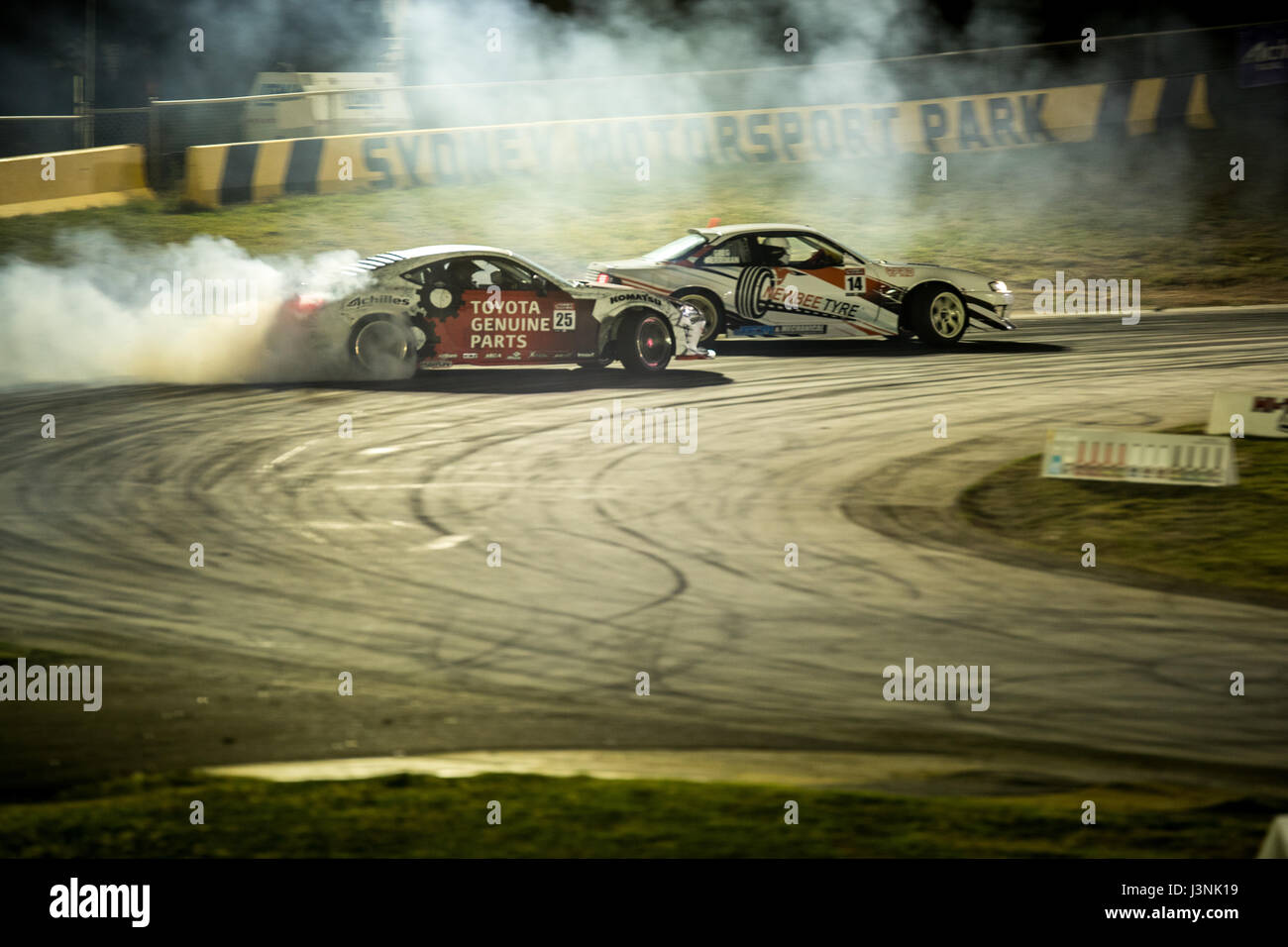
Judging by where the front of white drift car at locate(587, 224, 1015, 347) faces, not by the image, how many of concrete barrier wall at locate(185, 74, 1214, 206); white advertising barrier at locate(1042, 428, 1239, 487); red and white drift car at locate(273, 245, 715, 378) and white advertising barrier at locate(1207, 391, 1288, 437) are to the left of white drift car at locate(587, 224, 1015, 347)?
1

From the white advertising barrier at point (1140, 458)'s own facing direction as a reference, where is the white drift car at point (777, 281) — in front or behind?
behind

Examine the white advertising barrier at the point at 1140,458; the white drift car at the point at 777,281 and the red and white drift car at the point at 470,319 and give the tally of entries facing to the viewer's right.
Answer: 2

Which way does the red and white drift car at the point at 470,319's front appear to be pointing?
to the viewer's right

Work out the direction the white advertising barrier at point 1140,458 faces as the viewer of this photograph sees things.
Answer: facing the viewer

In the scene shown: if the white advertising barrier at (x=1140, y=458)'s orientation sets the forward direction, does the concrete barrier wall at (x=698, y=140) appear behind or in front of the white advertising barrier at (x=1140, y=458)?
behind

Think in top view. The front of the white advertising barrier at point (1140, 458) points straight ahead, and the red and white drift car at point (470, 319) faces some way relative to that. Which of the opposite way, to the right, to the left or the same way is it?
to the left

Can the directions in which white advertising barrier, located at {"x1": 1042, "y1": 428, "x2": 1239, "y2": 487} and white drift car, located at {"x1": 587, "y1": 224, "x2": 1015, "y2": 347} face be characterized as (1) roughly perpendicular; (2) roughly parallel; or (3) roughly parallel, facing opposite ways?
roughly perpendicular

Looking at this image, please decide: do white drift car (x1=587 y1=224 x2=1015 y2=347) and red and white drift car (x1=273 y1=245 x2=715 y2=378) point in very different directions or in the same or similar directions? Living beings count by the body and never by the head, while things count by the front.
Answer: same or similar directions

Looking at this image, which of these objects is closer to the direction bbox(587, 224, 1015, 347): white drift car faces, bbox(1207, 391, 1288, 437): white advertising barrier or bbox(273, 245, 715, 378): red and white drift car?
the white advertising barrier

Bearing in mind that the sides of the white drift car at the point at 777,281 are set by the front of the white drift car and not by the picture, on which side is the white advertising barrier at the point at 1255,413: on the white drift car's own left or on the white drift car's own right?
on the white drift car's own right

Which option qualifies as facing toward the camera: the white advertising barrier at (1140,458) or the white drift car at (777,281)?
the white advertising barrier

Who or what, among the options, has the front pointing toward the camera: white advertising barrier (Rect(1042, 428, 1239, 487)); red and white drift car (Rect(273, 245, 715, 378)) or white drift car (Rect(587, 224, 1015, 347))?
the white advertising barrier

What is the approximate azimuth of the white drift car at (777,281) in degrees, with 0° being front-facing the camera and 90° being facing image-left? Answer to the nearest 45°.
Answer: approximately 270°

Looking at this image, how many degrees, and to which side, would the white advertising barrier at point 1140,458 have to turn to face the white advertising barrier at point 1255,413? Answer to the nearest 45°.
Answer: approximately 135° to its left
